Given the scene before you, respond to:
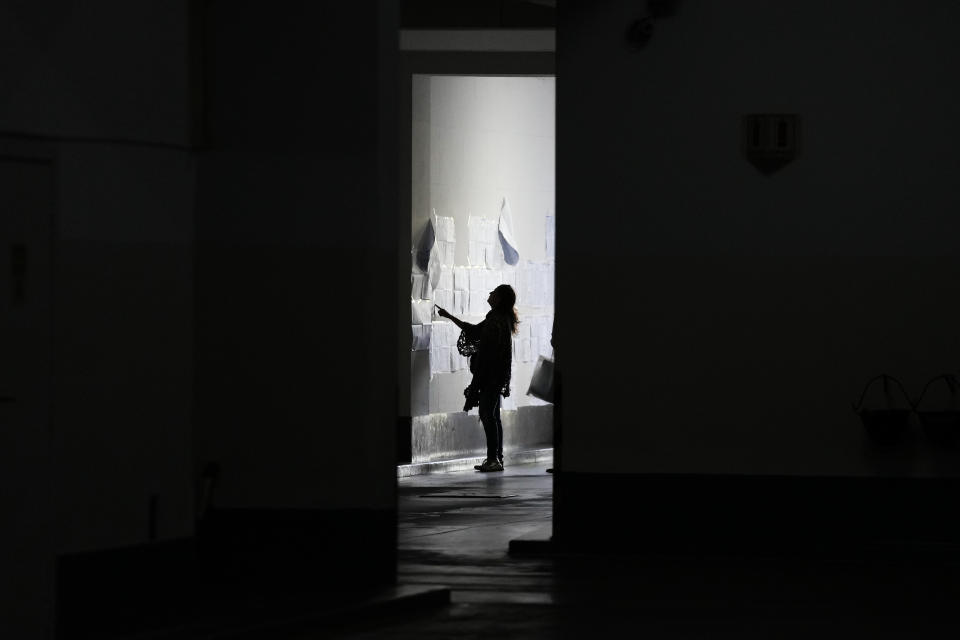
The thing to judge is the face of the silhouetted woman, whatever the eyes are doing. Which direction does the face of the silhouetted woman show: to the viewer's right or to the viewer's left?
to the viewer's left

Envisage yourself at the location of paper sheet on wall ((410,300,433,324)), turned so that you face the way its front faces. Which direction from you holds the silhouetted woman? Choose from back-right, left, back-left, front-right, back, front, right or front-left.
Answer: front-left

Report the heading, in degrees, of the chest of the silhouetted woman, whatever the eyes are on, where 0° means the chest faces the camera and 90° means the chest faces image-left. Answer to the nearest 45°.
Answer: approximately 90°

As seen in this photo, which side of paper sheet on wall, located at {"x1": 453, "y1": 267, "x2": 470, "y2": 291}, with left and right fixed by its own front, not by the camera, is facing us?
front

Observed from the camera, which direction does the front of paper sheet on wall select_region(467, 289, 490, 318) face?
facing the viewer

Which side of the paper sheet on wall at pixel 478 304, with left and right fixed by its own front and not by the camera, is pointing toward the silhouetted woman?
front

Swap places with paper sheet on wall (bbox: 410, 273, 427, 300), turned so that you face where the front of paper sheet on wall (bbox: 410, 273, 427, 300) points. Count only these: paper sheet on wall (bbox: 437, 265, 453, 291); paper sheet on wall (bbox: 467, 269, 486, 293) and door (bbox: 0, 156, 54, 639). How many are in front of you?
1

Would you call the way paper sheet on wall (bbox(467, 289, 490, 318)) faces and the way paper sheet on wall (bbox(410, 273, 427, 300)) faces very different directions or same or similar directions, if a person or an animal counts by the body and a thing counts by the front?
same or similar directions

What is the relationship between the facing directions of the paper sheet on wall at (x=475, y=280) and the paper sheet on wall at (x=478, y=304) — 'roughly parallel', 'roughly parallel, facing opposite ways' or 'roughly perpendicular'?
roughly parallel

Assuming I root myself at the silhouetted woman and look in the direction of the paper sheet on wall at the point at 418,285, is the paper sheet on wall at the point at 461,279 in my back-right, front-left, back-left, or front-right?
front-right

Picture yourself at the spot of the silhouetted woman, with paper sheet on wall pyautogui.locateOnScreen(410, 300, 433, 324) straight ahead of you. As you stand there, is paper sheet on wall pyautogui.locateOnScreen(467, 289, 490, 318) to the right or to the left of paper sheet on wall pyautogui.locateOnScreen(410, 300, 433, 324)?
right

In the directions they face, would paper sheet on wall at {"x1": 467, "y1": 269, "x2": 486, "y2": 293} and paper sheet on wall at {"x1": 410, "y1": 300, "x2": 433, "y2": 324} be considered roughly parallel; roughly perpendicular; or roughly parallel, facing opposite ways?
roughly parallel
